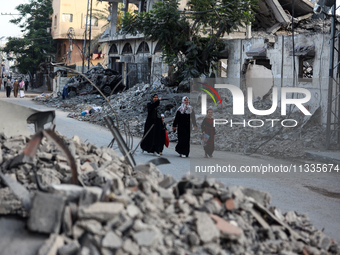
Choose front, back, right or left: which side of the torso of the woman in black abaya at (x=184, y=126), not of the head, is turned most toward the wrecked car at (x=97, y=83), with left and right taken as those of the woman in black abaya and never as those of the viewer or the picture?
back

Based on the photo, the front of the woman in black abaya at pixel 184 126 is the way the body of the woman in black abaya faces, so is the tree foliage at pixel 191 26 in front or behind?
behind

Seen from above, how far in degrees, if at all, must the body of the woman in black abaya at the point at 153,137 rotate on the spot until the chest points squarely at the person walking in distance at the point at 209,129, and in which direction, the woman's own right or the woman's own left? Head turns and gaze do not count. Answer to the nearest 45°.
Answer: approximately 45° to the woman's own left

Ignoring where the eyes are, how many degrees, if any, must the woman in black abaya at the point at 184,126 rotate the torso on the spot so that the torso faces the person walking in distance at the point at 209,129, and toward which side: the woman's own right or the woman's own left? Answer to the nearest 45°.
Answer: approximately 45° to the woman's own left

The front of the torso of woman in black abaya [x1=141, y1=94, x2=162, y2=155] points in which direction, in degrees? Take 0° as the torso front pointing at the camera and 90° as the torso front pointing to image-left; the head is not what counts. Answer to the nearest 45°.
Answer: approximately 315°

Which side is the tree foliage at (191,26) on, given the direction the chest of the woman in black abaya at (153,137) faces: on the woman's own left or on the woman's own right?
on the woman's own left

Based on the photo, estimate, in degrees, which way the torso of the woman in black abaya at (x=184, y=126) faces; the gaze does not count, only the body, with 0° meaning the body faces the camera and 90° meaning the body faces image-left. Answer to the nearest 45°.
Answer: approximately 0°

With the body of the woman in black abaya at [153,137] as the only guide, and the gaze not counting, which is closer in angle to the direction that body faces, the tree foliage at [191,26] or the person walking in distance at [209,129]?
the person walking in distance

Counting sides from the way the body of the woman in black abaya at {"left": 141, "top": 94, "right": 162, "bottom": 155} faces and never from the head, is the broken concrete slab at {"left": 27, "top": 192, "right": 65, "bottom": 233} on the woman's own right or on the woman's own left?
on the woman's own right
